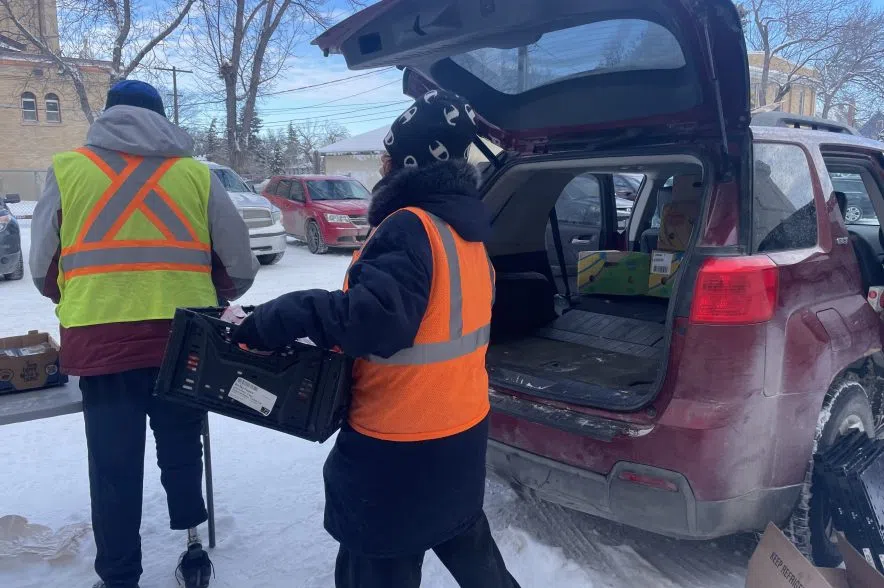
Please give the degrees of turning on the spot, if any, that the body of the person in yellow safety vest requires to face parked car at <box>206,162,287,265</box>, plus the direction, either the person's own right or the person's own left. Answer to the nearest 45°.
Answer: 0° — they already face it

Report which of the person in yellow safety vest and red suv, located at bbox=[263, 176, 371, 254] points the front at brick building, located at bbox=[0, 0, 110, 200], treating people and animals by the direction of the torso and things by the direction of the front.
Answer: the person in yellow safety vest

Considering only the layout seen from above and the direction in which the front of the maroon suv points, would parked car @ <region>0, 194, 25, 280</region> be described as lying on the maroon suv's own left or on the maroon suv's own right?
on the maroon suv's own left

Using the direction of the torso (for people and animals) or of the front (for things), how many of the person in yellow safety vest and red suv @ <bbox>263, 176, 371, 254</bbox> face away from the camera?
1

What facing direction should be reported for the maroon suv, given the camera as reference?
facing away from the viewer and to the right of the viewer

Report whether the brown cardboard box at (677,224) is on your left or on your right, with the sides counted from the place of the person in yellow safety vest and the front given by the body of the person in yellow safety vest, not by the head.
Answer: on your right

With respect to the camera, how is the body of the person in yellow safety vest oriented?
away from the camera

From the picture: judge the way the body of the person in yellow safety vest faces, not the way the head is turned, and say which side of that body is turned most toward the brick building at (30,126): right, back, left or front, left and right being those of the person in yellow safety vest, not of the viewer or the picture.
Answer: front

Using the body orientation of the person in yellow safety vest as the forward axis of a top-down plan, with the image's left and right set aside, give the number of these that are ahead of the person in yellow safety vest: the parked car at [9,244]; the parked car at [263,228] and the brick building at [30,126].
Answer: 3

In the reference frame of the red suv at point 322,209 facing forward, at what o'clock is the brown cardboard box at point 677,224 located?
The brown cardboard box is roughly at 1 o'clock from the red suv.

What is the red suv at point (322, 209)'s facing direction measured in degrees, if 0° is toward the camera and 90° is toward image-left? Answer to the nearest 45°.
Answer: approximately 315°

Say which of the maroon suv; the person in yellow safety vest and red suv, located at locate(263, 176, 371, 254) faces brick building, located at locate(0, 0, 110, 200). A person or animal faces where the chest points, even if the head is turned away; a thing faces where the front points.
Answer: the person in yellow safety vest

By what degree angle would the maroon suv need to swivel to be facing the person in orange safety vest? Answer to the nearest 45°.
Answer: approximately 180°

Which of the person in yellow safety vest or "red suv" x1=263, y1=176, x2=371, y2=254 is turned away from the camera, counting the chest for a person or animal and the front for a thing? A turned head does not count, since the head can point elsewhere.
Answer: the person in yellow safety vest

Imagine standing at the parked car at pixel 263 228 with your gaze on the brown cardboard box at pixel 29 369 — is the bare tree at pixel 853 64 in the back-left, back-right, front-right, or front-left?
back-left

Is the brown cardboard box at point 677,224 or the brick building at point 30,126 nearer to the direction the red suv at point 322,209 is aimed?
the brown cardboard box

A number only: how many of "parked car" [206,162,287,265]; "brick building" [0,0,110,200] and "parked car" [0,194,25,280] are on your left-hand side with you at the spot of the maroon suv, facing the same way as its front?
3

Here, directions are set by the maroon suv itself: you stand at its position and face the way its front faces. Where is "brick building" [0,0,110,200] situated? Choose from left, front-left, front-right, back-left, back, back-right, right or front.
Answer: left

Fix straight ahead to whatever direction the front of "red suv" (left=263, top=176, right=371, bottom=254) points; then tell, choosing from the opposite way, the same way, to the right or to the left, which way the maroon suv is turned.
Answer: to the left

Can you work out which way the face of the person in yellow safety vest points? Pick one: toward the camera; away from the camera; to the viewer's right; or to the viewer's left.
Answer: away from the camera
